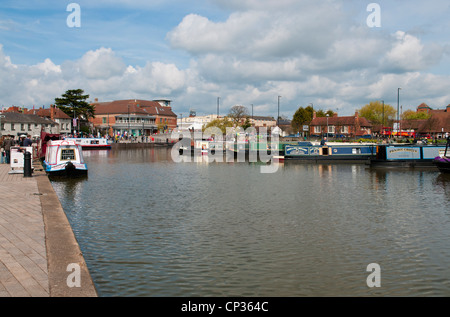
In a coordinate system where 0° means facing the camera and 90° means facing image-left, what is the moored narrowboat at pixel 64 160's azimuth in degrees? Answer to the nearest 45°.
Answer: approximately 0°

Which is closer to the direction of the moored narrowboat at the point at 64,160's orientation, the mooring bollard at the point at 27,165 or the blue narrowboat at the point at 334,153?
the mooring bollard

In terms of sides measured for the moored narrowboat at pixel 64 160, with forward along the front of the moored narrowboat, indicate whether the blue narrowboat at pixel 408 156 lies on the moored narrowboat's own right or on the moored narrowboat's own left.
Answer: on the moored narrowboat's own left
